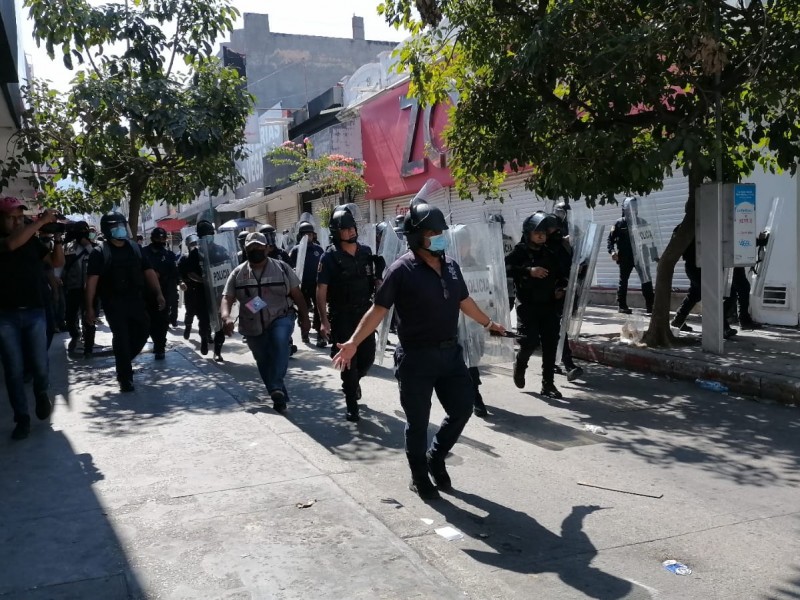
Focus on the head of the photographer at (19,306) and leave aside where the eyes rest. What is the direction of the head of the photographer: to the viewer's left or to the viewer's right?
to the viewer's right

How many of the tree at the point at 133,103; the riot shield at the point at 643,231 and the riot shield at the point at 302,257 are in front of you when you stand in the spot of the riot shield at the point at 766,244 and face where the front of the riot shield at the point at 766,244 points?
0

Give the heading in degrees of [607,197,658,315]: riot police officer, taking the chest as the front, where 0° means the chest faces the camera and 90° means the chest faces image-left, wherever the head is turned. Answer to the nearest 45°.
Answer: approximately 315°

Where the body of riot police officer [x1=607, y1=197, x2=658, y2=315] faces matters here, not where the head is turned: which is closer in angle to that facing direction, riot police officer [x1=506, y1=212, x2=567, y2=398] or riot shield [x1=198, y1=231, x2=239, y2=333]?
the riot police officer

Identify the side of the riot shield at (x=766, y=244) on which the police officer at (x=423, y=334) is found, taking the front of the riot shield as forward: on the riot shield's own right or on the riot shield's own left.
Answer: on the riot shield's own right

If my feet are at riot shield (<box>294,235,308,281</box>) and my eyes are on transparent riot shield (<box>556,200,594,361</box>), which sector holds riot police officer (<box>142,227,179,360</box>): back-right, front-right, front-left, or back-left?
back-right

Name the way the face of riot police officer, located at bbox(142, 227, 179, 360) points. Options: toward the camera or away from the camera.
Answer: toward the camera

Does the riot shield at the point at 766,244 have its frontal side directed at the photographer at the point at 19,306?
no

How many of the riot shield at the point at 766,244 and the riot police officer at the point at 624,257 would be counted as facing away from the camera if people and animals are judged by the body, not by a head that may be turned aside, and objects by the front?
0

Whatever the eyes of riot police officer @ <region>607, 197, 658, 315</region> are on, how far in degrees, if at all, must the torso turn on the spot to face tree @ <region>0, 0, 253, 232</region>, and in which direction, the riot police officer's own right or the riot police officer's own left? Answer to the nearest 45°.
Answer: approximately 90° to the riot police officer's own right

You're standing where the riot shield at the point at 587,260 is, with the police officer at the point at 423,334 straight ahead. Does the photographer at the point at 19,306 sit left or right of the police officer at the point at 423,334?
right

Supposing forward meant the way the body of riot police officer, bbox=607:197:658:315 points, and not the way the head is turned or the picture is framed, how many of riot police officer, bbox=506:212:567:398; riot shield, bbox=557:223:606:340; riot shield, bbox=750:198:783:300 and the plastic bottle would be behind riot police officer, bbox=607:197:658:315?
0

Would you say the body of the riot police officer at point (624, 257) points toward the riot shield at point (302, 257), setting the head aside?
no

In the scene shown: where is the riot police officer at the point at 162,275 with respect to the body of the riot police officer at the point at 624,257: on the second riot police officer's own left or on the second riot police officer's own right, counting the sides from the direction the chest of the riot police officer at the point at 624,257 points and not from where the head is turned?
on the second riot police officer's own right
